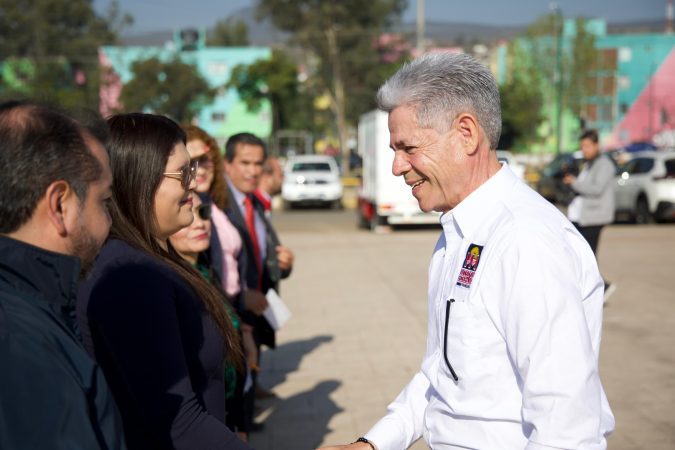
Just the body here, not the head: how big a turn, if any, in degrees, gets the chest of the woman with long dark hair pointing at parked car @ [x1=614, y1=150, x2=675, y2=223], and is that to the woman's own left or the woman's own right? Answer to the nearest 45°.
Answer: approximately 45° to the woman's own left

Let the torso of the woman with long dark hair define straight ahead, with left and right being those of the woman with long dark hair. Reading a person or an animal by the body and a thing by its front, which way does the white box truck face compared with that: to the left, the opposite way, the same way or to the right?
to the left

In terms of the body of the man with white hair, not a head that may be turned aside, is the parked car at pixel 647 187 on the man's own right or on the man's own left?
on the man's own right

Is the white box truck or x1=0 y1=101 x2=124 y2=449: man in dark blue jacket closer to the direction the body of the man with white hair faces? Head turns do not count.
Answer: the man in dark blue jacket

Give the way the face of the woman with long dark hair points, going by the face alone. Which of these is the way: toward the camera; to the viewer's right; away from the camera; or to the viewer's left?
to the viewer's right

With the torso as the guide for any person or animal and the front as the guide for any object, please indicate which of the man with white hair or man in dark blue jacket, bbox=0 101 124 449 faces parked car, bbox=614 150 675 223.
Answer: the man in dark blue jacket

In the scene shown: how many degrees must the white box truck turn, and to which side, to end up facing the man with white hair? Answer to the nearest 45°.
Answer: approximately 180°

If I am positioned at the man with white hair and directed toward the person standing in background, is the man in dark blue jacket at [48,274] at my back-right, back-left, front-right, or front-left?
back-left

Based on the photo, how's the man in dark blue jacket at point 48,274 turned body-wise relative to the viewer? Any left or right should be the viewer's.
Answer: facing away from the viewer and to the right of the viewer

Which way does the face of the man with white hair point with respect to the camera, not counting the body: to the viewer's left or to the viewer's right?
to the viewer's left

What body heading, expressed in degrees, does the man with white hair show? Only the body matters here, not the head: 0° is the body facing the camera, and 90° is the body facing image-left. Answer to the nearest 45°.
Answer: approximately 90°

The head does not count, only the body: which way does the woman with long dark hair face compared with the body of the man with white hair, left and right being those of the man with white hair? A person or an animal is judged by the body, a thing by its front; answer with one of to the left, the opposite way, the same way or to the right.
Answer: the opposite way
